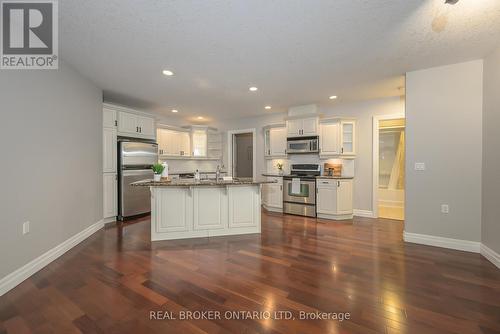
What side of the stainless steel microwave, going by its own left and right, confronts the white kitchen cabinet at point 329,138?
left

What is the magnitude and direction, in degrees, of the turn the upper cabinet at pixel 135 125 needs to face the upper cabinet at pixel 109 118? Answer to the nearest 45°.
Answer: approximately 90° to its right

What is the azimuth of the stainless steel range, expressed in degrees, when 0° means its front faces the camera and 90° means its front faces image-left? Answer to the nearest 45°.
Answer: approximately 45°

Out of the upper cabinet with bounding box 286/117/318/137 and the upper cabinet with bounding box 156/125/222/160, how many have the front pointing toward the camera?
2

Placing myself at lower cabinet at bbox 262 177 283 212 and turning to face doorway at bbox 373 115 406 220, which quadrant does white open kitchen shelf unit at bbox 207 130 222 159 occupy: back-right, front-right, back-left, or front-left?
back-left

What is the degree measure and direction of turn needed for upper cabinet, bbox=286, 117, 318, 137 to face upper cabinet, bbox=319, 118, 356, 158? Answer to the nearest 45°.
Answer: approximately 90° to its left

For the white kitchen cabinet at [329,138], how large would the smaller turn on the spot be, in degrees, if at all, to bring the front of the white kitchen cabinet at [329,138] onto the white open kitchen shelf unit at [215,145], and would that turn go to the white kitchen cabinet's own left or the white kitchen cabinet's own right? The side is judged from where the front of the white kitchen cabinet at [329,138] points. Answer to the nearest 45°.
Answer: approximately 90° to the white kitchen cabinet's own right

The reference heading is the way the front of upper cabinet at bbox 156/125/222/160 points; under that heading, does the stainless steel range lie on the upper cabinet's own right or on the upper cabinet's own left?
on the upper cabinet's own left

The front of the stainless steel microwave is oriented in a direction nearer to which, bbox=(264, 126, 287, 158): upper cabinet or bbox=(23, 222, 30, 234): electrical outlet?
the electrical outlet

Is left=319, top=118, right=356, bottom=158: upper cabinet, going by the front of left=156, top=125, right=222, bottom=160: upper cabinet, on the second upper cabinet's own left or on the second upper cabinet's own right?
on the second upper cabinet's own left
